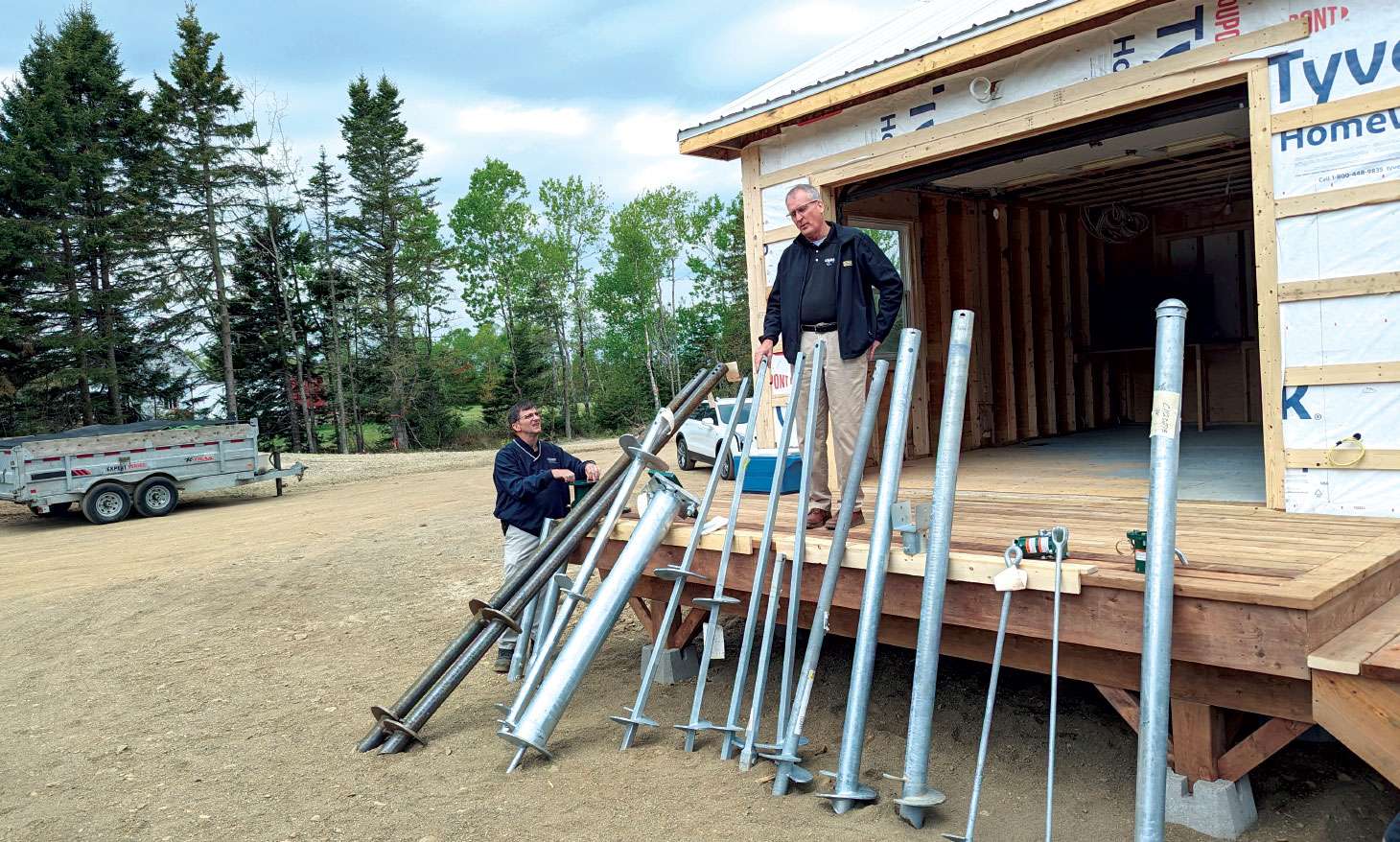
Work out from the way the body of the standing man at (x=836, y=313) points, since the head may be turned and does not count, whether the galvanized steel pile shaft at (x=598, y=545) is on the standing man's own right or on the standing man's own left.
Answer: on the standing man's own right

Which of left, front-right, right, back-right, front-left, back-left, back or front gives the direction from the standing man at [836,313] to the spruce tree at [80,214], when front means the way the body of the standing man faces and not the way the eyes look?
right

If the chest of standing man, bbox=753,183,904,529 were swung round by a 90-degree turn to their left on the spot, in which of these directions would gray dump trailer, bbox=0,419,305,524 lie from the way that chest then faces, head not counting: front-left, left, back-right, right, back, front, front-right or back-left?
back

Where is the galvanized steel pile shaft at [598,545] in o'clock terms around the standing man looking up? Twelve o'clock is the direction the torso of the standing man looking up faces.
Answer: The galvanized steel pile shaft is roughly at 1 o'clock from the standing man looking up.

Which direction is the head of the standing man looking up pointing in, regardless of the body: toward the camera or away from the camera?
toward the camera

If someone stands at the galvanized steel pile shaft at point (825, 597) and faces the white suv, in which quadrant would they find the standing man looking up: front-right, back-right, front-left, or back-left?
front-left

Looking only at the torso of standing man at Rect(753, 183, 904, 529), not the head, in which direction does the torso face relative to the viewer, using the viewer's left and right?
facing the viewer and to the left of the viewer

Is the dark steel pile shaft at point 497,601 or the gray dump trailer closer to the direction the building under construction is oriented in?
the dark steel pile shaft

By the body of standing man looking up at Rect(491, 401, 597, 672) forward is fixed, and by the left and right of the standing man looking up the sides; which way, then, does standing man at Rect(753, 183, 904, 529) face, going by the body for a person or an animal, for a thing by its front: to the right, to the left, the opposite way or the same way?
to the right

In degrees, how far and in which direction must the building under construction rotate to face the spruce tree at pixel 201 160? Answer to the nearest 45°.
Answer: approximately 90° to its right

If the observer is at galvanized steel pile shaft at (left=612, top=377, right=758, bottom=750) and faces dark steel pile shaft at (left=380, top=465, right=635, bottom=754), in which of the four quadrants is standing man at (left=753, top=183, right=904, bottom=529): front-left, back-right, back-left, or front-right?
back-right

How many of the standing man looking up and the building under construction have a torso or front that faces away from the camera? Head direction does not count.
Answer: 0

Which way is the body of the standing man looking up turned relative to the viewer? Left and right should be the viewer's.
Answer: facing the viewer and to the right of the viewer

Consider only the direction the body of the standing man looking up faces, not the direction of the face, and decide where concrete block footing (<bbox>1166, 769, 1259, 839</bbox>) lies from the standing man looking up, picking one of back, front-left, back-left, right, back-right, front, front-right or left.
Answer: front

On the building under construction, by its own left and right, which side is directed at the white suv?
right

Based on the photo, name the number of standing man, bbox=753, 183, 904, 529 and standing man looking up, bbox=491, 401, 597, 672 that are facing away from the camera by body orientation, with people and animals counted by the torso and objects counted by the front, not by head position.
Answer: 0

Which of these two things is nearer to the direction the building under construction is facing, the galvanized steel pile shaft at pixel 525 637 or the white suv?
the galvanized steel pile shaft

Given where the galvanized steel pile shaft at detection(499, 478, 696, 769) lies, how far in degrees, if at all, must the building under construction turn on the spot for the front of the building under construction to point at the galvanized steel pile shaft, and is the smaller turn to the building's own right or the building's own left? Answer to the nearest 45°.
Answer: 0° — it already faces it
